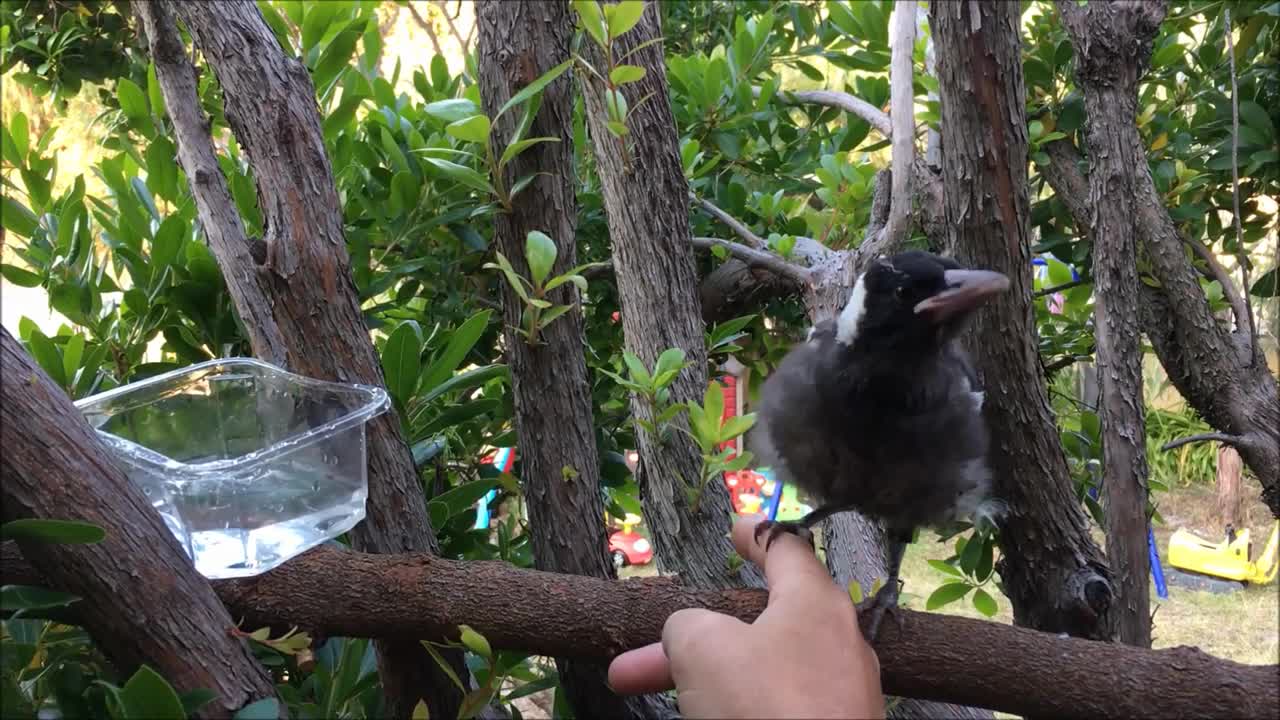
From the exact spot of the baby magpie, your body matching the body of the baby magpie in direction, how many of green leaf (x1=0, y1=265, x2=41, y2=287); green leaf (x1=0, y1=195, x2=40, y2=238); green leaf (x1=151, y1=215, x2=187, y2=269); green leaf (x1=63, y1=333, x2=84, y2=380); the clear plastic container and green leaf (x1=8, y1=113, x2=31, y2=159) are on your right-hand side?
6

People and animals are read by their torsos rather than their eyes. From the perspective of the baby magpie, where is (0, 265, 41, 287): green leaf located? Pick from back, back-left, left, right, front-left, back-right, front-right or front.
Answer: right

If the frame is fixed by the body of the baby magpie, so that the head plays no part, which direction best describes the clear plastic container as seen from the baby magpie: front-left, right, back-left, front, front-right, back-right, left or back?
right

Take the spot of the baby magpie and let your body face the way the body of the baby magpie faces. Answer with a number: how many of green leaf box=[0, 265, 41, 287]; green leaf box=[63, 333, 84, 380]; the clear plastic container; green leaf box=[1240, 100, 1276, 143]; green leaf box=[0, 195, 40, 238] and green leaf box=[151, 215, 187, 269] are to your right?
5

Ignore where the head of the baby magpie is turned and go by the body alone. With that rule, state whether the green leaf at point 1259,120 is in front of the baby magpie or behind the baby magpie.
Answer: behind

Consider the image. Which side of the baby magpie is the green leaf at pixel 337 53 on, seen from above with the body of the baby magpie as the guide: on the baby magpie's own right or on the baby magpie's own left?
on the baby magpie's own right

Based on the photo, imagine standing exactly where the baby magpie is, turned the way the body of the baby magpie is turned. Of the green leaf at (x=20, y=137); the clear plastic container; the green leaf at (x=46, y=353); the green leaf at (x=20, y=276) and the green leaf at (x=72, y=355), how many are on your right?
5

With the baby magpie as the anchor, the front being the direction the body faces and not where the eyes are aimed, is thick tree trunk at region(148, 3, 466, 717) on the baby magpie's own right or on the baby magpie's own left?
on the baby magpie's own right

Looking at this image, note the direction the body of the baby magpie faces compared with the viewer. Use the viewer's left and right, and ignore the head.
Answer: facing the viewer
